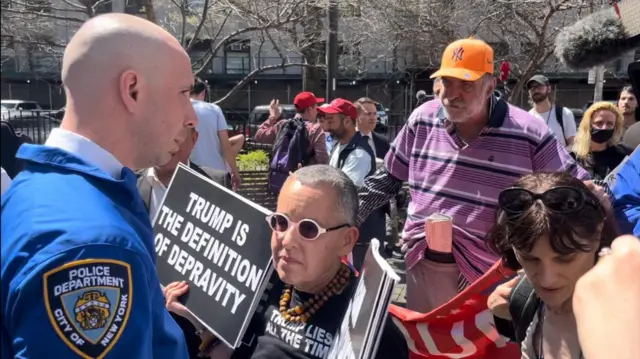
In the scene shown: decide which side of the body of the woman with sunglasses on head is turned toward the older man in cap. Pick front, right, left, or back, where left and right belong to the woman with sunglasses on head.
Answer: back

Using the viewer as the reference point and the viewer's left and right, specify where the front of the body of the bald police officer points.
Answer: facing to the right of the viewer

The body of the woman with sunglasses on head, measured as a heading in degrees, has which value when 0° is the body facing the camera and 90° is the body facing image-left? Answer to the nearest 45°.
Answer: approximately 0°

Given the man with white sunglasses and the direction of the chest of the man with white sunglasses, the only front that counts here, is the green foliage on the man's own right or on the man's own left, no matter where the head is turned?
on the man's own right

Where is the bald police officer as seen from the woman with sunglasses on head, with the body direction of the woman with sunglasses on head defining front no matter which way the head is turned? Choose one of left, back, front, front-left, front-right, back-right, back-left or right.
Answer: front-right

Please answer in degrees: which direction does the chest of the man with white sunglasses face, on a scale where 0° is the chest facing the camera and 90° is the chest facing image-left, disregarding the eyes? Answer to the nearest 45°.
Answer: approximately 45°

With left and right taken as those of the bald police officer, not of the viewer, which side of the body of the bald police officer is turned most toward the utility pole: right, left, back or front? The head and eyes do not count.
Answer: left

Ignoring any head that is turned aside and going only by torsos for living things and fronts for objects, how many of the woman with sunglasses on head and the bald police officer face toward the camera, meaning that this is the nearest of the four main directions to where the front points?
1

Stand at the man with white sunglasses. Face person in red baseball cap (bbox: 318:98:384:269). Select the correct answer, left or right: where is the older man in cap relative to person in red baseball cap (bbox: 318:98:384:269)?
right

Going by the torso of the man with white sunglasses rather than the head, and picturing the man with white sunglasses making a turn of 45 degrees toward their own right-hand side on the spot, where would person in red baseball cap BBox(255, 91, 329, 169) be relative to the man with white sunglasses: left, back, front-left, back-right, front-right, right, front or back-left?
right

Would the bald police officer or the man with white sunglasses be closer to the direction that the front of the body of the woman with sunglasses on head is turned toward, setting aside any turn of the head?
the bald police officer

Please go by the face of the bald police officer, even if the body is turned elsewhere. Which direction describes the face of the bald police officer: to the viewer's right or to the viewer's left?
to the viewer's right
